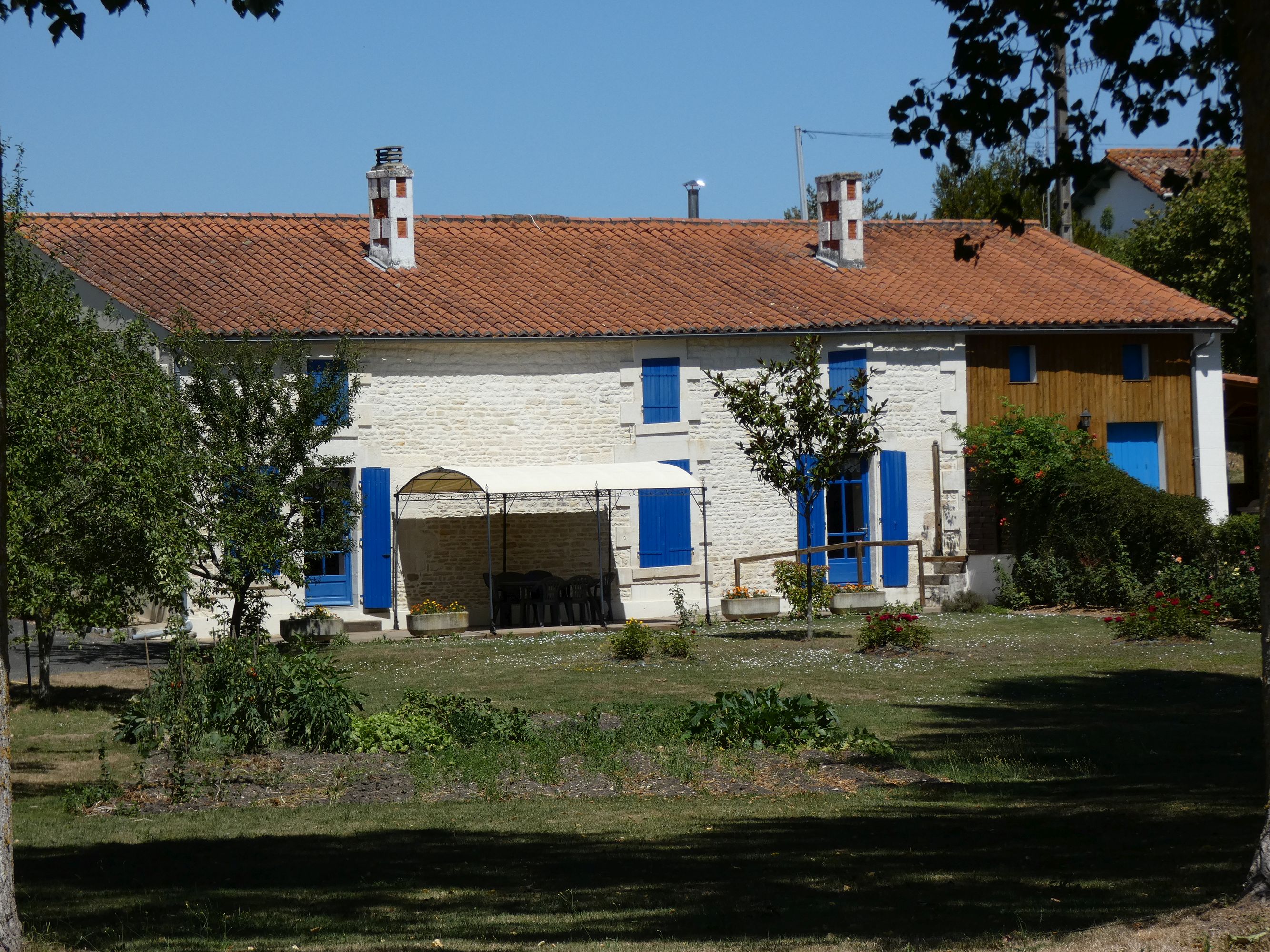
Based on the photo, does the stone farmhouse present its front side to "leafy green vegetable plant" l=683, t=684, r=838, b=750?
yes

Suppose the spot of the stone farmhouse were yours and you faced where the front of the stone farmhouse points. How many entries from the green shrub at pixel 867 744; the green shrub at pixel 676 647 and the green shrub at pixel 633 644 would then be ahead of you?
3

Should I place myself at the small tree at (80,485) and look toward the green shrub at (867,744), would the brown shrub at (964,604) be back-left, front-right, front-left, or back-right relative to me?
front-left

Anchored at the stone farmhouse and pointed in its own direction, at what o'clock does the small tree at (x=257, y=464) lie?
The small tree is roughly at 1 o'clock from the stone farmhouse.

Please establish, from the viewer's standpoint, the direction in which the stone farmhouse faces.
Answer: facing the viewer

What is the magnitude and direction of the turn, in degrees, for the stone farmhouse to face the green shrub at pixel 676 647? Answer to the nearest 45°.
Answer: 0° — it already faces it

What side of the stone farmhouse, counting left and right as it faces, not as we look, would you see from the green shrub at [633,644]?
front

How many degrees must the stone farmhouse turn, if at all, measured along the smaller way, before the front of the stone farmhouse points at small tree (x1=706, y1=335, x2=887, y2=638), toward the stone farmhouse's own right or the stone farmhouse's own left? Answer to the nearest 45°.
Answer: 0° — it already faces it

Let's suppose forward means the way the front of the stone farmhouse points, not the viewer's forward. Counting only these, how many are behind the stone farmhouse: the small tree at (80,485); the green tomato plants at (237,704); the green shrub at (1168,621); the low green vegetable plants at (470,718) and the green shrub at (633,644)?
0

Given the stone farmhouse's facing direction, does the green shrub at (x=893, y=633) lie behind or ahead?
ahead

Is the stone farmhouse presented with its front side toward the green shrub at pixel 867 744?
yes

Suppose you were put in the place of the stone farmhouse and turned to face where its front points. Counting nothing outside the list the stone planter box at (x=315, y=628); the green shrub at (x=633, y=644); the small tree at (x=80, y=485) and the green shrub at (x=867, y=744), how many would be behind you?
0

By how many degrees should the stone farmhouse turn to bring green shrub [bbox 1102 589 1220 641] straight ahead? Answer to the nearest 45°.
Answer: approximately 45° to its left

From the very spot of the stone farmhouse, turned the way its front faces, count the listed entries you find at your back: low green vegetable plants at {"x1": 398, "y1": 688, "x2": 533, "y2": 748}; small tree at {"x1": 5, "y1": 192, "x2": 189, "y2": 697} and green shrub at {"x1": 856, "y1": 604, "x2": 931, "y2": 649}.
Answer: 0

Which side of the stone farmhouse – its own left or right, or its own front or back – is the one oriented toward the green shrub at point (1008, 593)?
left

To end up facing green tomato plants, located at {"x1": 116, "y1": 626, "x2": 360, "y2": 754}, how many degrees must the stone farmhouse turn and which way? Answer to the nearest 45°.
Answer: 0° — it already faces it
